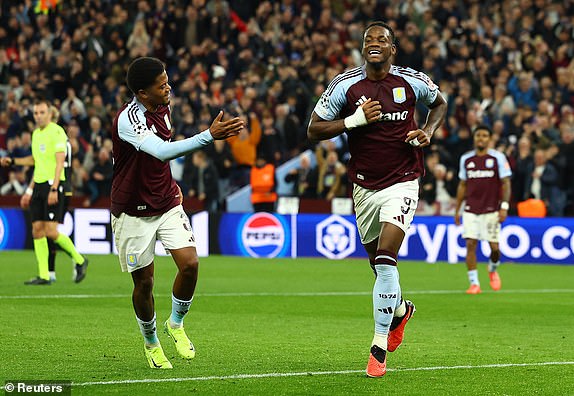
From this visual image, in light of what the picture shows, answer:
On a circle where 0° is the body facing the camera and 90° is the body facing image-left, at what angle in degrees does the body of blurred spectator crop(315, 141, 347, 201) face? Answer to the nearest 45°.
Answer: approximately 0°

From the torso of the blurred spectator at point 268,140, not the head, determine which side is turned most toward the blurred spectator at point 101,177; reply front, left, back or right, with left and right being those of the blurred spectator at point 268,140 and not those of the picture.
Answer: right

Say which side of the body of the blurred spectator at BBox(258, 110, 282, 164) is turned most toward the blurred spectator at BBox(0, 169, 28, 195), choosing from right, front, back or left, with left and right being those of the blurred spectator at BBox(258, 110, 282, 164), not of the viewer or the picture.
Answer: right

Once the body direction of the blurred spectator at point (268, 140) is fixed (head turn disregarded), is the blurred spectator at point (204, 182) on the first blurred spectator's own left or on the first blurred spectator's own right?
on the first blurred spectator's own right

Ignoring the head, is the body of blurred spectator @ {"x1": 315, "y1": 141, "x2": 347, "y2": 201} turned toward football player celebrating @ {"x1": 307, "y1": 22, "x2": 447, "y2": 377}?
yes

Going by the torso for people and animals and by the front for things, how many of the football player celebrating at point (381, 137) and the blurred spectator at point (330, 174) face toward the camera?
2

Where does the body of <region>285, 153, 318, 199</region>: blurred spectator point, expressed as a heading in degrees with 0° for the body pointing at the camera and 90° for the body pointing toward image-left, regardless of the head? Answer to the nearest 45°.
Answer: approximately 0°

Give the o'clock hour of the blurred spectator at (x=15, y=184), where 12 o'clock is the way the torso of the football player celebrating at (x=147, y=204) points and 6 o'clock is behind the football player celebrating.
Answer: The blurred spectator is roughly at 7 o'clock from the football player celebrating.
